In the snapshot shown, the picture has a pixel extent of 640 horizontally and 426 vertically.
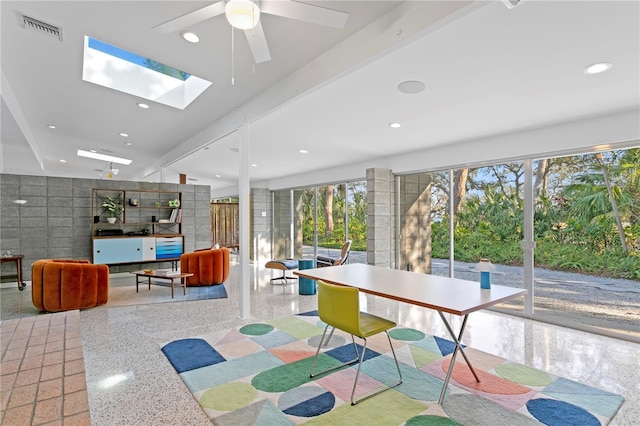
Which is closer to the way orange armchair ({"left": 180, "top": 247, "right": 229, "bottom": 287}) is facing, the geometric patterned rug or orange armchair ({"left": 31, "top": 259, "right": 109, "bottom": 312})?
the orange armchair

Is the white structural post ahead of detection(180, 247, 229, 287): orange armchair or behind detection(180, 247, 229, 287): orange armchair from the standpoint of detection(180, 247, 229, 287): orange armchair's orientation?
behind

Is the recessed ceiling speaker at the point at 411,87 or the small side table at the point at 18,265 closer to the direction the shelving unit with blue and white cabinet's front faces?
the recessed ceiling speaker

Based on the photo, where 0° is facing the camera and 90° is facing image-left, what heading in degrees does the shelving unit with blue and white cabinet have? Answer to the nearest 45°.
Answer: approximately 0°

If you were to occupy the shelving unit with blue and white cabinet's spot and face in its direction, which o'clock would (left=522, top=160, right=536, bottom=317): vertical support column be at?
The vertical support column is roughly at 11 o'clock from the shelving unit with blue and white cabinet.

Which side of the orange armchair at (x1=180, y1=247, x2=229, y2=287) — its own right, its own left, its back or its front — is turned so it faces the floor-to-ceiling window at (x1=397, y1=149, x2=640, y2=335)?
back

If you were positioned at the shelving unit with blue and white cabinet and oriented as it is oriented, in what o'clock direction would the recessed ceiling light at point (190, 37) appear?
The recessed ceiling light is roughly at 12 o'clock from the shelving unit with blue and white cabinet.

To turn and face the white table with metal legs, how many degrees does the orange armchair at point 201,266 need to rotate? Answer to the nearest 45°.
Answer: approximately 135° to its left

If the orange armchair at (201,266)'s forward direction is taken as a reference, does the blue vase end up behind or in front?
behind

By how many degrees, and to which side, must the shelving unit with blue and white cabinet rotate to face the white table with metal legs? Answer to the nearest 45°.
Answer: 0° — it already faces it

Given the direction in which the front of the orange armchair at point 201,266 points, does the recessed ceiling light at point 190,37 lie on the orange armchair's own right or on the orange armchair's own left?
on the orange armchair's own left

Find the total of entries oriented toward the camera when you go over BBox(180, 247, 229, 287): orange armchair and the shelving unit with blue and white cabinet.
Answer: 1
